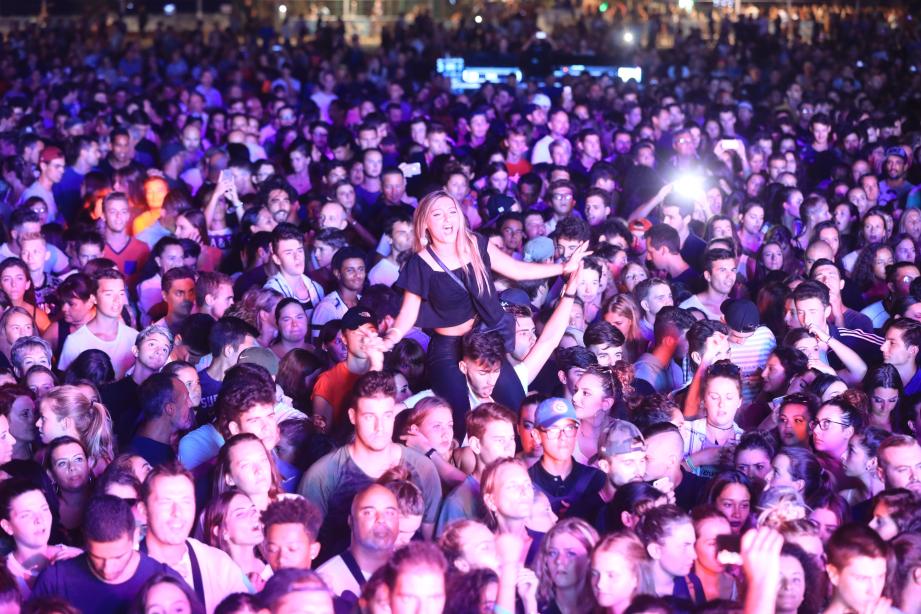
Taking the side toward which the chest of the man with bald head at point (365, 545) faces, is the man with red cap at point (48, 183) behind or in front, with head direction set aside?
behind

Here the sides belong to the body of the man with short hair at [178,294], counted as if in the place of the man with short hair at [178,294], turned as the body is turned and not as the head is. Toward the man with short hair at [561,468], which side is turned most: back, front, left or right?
front

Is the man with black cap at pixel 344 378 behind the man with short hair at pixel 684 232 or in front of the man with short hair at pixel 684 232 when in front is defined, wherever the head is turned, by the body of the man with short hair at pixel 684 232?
in front

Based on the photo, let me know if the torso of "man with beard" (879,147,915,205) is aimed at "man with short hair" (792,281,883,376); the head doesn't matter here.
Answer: yes

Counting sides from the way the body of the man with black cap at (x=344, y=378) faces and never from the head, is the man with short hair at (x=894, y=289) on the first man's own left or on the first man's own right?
on the first man's own left

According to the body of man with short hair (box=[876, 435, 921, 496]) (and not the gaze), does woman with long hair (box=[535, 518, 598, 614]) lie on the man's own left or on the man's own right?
on the man's own right

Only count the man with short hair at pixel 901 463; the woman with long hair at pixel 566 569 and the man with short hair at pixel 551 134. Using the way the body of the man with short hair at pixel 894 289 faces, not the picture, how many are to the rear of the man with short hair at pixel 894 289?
1

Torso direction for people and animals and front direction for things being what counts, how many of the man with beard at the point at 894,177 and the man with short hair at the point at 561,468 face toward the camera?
2

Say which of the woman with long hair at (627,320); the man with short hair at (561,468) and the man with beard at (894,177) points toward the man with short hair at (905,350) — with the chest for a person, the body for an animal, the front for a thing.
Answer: the man with beard
